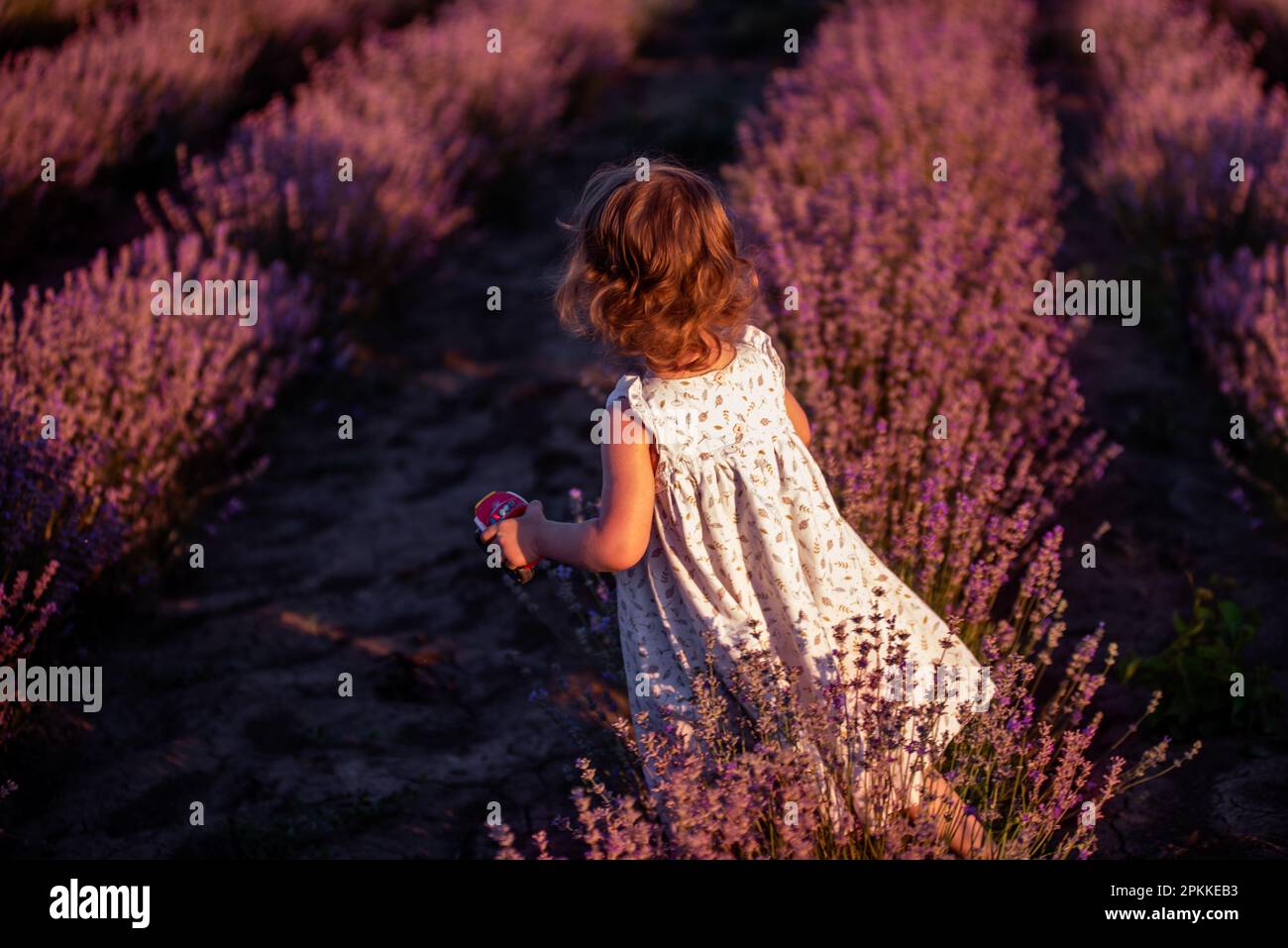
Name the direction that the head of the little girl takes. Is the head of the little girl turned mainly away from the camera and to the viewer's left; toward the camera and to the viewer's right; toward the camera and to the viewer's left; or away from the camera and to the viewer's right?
away from the camera and to the viewer's left

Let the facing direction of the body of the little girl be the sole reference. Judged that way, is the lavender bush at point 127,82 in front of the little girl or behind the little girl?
in front

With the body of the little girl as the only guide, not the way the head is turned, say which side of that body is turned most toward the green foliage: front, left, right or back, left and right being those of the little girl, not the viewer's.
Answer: right

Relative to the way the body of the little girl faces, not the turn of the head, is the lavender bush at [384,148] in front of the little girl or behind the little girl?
in front

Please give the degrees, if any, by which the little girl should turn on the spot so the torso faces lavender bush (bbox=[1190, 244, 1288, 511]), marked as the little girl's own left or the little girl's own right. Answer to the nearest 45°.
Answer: approximately 90° to the little girl's own right

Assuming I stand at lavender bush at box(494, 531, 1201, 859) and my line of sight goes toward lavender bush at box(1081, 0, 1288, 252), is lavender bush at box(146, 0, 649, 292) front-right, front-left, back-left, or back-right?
front-left

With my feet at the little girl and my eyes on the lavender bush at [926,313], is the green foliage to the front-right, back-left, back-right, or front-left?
front-right

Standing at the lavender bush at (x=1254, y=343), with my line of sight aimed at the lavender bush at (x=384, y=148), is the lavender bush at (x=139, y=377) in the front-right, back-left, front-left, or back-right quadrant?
front-left

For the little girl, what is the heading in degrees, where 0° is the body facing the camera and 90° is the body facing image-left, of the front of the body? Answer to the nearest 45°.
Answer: approximately 135°

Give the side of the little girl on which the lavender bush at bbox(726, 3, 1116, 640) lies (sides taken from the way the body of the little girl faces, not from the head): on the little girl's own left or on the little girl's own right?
on the little girl's own right
